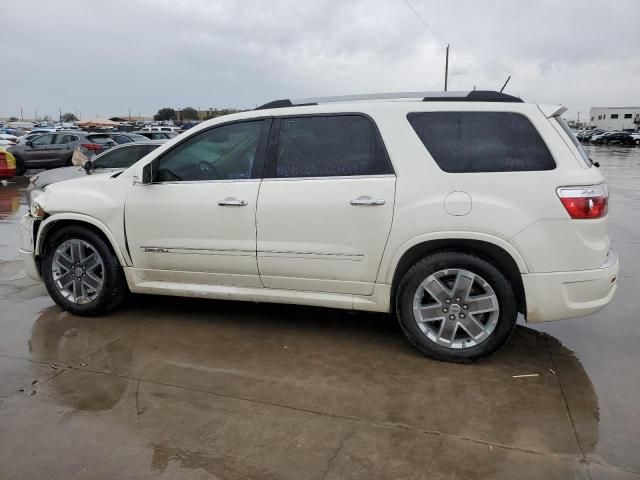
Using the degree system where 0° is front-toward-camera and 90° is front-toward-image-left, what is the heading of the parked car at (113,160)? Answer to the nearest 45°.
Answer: approximately 90°

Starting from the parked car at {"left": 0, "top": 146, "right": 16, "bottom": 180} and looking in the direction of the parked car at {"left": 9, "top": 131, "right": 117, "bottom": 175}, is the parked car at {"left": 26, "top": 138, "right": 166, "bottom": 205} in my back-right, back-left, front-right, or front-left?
back-right

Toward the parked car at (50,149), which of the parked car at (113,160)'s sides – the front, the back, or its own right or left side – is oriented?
right

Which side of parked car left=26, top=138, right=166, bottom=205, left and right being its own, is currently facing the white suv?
left

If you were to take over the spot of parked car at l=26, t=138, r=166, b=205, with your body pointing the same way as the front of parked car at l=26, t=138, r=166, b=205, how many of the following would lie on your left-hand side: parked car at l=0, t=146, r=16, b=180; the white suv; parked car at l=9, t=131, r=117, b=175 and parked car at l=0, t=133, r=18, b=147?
1
